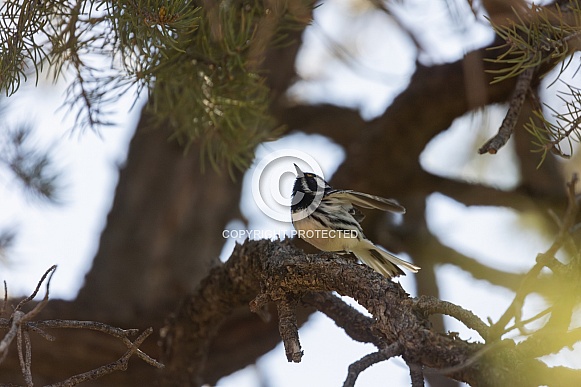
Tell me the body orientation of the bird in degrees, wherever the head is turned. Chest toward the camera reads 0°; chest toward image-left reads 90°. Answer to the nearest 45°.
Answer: approximately 90°

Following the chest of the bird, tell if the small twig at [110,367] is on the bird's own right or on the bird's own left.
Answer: on the bird's own left
